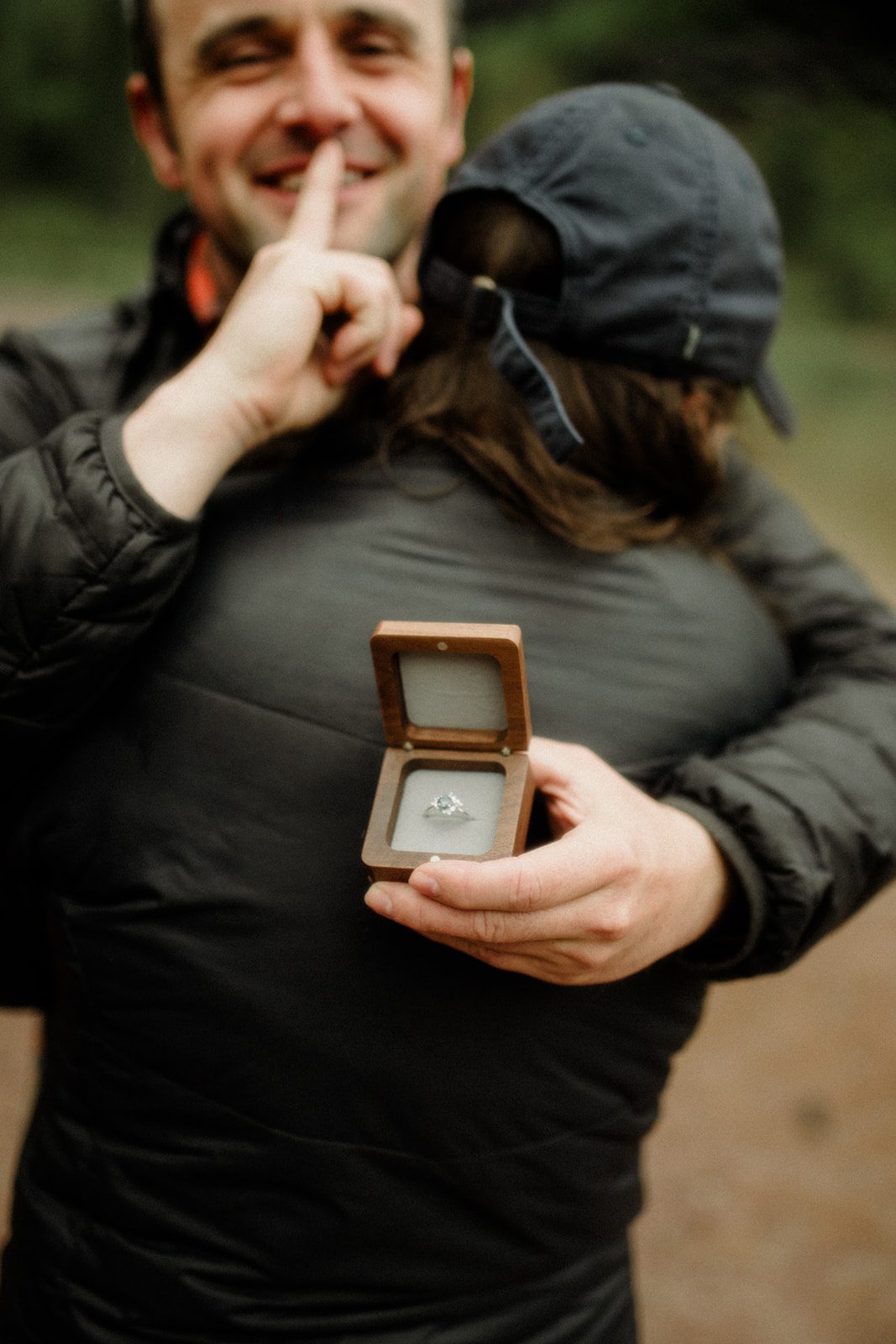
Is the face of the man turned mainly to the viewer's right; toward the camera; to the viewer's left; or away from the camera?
toward the camera
